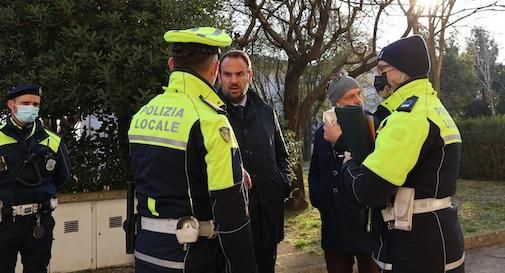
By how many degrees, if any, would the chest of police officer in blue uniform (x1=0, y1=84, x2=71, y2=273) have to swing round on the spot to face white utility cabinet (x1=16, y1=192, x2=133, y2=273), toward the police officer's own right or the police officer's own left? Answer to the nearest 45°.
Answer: approximately 135° to the police officer's own left

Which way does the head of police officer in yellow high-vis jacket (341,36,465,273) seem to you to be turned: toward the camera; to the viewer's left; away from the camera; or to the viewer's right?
to the viewer's left

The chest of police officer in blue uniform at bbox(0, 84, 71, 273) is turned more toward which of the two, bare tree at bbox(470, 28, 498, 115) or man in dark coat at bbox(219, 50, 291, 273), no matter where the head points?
the man in dark coat

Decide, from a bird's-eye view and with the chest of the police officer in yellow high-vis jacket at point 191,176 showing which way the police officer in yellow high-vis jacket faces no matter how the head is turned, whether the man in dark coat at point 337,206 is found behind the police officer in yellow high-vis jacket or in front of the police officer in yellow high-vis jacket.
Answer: in front

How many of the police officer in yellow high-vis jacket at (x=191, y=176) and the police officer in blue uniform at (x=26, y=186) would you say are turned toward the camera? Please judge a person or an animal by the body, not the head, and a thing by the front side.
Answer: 1

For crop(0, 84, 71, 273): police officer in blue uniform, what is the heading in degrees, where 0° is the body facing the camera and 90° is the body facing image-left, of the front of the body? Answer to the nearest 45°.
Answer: approximately 0°

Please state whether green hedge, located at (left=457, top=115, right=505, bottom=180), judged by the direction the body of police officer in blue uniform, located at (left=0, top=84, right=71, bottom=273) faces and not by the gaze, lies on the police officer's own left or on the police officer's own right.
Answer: on the police officer's own left

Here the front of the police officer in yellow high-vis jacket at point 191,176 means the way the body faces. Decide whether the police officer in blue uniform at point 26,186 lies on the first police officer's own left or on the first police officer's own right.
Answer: on the first police officer's own left

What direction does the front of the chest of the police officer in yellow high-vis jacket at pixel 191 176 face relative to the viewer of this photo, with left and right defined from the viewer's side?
facing away from the viewer and to the right of the viewer

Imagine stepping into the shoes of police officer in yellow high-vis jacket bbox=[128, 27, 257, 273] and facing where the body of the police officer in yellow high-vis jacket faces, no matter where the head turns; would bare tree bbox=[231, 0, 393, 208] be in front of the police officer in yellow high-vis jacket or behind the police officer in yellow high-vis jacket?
in front

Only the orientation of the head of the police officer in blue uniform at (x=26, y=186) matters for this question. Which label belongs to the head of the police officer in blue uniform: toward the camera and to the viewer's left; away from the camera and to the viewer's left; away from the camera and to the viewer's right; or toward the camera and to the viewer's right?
toward the camera and to the viewer's right
